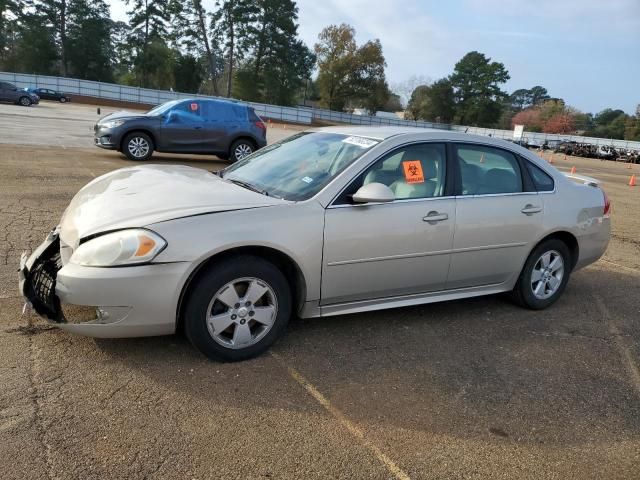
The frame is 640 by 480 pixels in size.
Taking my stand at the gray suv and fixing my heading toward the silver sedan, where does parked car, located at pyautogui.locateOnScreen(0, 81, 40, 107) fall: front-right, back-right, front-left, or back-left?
back-right

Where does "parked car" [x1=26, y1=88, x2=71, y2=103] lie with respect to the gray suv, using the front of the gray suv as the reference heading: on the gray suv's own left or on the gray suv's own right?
on the gray suv's own right

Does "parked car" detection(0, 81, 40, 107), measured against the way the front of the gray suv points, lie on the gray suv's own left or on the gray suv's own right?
on the gray suv's own right

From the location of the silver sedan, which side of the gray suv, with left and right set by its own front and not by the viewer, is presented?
left

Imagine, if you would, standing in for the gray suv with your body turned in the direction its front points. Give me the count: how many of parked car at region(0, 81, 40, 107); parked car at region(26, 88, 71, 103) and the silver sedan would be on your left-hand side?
1

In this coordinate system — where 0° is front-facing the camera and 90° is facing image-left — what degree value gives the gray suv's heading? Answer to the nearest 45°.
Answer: approximately 90°
